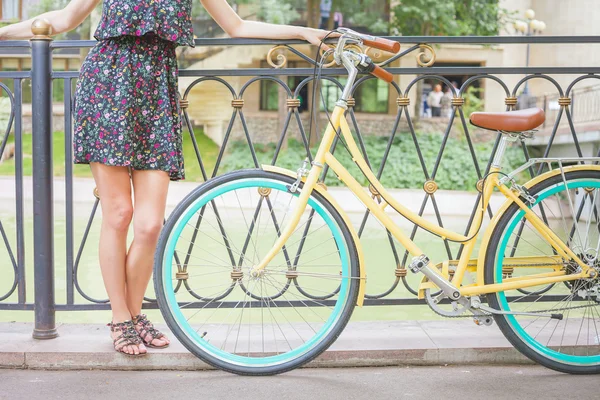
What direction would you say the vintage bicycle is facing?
to the viewer's left
